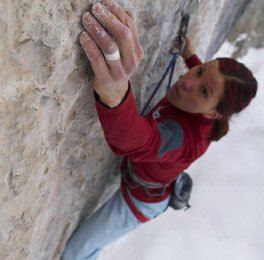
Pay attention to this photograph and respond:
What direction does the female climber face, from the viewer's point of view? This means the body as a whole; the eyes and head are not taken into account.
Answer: to the viewer's left
